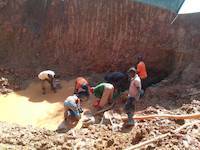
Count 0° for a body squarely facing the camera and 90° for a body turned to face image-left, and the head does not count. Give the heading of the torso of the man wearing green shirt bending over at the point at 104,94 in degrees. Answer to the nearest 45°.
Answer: approximately 90°

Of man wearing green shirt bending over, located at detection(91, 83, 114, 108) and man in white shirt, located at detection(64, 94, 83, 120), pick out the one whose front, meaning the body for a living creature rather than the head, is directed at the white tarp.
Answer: the man in white shirt

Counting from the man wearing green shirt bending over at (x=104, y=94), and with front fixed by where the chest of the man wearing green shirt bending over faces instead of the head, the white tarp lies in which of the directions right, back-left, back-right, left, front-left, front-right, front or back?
back

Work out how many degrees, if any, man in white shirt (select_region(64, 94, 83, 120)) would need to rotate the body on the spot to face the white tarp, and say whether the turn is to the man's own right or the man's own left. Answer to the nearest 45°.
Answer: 0° — they already face it

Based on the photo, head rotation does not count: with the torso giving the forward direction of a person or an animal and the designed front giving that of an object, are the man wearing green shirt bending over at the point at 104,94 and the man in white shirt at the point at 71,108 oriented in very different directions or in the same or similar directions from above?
very different directions
